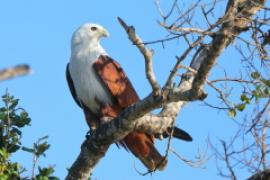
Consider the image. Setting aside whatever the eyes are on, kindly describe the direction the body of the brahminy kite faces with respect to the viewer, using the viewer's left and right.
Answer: facing the viewer and to the left of the viewer
